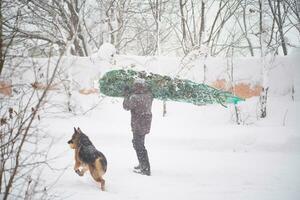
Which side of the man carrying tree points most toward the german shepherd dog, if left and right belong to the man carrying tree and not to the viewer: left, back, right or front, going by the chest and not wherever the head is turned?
left

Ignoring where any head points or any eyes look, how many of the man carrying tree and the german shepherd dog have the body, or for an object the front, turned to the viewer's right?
0

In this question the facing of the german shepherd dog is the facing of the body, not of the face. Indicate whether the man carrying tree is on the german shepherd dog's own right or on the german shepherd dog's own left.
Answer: on the german shepherd dog's own right

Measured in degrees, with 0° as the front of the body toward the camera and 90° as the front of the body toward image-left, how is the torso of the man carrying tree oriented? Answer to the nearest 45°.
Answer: approximately 135°

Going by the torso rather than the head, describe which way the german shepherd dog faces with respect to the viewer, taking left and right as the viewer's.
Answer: facing away from the viewer and to the left of the viewer
